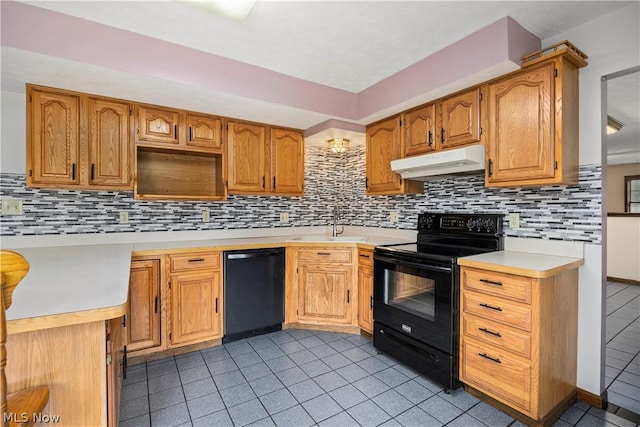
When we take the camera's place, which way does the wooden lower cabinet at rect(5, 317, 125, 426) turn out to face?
facing to the right of the viewer

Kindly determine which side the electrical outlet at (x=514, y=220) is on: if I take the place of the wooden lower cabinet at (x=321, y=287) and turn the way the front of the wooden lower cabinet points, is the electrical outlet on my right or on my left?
on my left

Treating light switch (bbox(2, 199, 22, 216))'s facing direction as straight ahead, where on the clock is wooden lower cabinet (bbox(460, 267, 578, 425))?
The wooden lower cabinet is roughly at 11 o'clock from the light switch.

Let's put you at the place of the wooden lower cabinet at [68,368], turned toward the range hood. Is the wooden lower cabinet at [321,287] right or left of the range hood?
left

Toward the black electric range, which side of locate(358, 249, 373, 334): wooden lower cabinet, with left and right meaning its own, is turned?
left

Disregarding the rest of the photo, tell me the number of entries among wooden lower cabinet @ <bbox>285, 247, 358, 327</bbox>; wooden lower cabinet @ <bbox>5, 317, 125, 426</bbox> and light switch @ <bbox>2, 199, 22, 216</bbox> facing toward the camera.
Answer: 2
